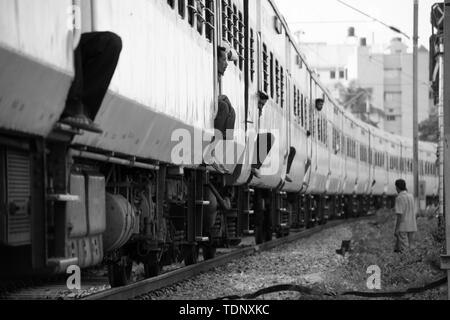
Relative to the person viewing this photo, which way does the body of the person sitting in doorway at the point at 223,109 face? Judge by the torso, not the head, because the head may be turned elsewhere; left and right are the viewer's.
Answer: facing the viewer and to the right of the viewer

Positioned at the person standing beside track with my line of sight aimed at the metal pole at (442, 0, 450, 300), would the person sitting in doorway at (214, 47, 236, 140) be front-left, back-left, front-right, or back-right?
front-right

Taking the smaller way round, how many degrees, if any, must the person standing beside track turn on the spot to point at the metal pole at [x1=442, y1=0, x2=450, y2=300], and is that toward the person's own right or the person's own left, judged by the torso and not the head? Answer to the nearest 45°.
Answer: approximately 135° to the person's own left

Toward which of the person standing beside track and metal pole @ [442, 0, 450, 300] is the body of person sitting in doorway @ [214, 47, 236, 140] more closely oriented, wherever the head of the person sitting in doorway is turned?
the metal pole

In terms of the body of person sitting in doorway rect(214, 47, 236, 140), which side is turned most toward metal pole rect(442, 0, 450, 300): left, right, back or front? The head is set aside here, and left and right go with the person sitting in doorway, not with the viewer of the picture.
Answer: front

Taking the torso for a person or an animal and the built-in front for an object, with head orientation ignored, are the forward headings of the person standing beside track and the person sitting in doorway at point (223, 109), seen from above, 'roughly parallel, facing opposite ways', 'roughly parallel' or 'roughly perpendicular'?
roughly parallel, facing opposite ways

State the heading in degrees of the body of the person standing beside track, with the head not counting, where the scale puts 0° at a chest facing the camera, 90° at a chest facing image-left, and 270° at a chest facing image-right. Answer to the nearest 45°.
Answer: approximately 135°

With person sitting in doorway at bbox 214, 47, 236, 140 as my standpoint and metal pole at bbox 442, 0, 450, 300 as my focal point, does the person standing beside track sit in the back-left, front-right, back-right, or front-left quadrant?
back-left

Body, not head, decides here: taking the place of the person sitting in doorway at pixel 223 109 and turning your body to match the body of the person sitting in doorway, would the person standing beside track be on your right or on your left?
on your left

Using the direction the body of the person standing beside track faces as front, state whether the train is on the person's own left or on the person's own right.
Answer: on the person's own left
